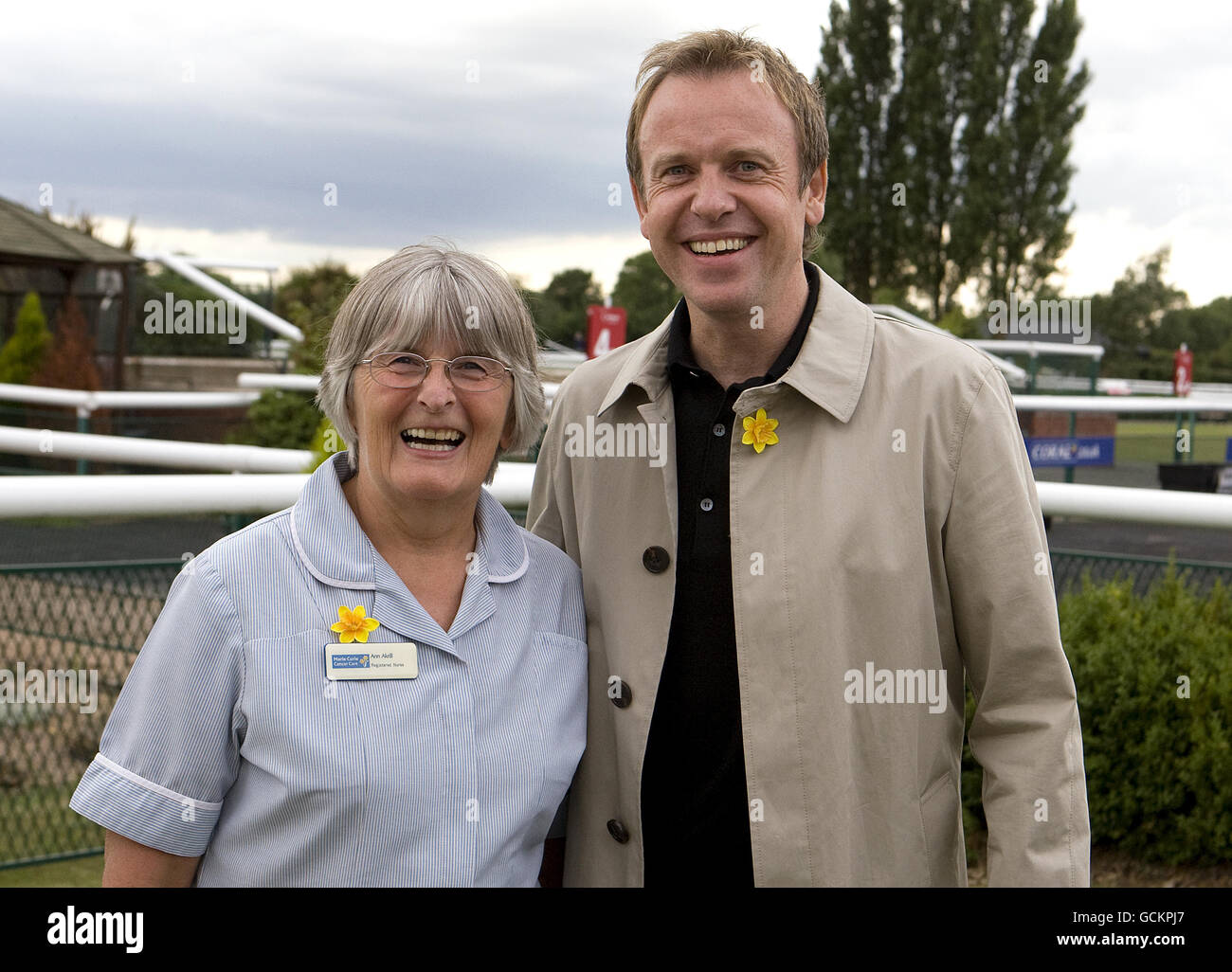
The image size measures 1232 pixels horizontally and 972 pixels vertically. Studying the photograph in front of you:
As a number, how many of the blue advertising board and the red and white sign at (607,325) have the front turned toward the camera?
2

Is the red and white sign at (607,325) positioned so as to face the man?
yes

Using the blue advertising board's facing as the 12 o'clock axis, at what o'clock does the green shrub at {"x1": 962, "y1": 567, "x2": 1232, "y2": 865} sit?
The green shrub is roughly at 12 o'clock from the blue advertising board.

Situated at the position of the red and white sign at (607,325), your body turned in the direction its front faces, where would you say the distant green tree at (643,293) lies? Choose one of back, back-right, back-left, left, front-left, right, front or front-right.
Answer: back

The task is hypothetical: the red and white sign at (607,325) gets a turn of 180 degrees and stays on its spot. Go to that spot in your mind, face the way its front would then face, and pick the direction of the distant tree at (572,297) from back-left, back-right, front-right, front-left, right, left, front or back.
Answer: front

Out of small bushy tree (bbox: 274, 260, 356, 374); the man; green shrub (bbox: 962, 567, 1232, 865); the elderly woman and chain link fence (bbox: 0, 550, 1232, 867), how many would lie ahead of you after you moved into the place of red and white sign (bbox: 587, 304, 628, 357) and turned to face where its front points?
4

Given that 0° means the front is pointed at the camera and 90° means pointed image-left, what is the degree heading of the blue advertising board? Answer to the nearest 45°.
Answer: approximately 0°

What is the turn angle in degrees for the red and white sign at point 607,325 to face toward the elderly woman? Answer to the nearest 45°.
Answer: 0° — it already faces them

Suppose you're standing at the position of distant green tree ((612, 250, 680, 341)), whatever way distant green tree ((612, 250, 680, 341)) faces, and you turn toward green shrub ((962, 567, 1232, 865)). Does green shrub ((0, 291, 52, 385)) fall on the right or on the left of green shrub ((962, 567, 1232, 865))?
right

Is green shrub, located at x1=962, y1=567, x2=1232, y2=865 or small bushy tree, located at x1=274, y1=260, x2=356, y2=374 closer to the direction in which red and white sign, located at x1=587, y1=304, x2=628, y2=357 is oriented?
the green shrub

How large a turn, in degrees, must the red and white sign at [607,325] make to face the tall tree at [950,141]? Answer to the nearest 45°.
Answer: approximately 180°
